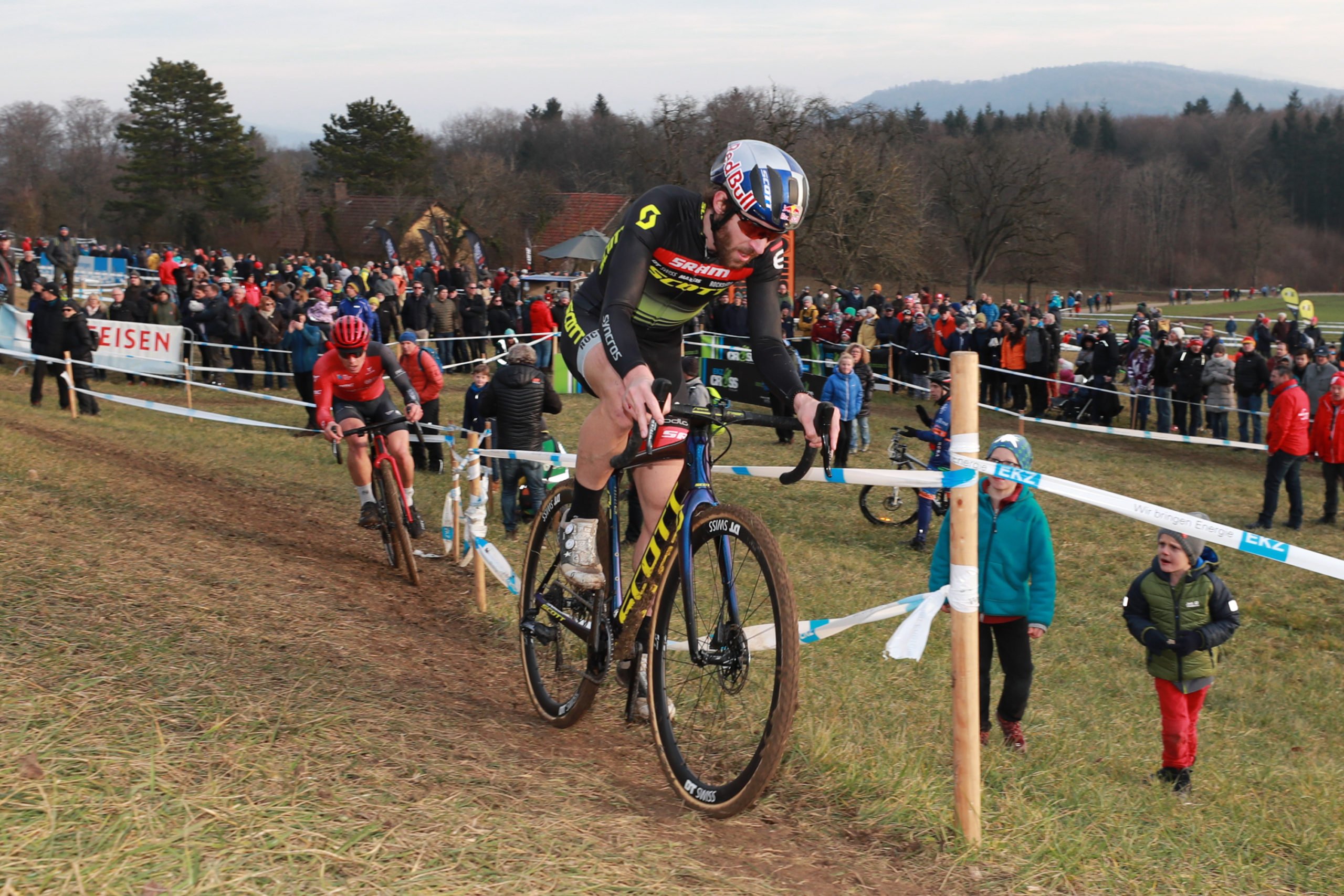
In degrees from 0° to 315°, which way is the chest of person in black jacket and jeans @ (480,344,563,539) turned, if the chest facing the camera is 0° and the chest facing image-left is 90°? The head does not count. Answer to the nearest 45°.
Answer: approximately 180°

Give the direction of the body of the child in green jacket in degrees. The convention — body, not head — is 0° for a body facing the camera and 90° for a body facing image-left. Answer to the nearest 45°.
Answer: approximately 0°

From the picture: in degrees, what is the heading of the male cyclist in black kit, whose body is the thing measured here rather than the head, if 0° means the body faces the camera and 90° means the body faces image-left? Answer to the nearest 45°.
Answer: approximately 315°

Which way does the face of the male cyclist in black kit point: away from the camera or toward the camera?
toward the camera

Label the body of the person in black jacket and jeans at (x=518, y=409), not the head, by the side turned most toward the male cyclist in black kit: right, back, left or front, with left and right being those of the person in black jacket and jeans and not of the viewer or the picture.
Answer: back

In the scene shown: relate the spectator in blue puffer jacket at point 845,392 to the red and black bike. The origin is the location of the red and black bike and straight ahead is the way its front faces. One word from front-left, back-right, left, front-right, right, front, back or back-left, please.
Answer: back-left

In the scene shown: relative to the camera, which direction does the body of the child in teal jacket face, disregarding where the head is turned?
toward the camera

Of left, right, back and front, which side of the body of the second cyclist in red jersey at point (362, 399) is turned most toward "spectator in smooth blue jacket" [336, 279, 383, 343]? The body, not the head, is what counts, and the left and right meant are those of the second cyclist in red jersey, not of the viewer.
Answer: back

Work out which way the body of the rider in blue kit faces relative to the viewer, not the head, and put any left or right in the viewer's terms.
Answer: facing to the left of the viewer

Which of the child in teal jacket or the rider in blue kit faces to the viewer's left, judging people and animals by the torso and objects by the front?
the rider in blue kit

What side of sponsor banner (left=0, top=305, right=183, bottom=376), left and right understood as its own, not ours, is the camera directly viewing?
front

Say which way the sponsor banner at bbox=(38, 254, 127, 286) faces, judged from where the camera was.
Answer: facing the viewer

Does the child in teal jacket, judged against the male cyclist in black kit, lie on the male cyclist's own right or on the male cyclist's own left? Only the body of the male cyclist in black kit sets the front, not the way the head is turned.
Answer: on the male cyclist's own left
